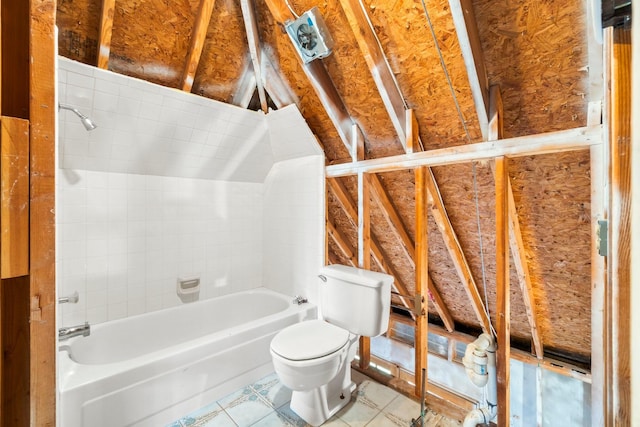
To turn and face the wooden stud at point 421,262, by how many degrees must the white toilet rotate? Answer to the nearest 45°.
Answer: approximately 135° to its left

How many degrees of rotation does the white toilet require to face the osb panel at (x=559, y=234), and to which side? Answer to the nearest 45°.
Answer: approximately 135° to its left

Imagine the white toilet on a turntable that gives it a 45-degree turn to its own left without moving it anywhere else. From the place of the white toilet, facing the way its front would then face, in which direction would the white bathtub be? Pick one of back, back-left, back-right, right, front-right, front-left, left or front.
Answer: right

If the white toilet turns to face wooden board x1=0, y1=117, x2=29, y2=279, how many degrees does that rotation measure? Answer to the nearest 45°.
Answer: approximately 45° to its left

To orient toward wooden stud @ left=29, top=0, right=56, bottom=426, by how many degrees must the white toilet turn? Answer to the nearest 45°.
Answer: approximately 45° to its left

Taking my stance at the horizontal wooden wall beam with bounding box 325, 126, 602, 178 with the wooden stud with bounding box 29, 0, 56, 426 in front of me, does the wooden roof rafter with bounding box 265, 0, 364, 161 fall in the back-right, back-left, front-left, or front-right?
front-right

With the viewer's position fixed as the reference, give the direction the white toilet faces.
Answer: facing the viewer and to the left of the viewer

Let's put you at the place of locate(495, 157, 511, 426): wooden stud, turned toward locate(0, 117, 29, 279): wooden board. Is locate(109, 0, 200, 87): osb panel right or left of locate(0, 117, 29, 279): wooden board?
right
